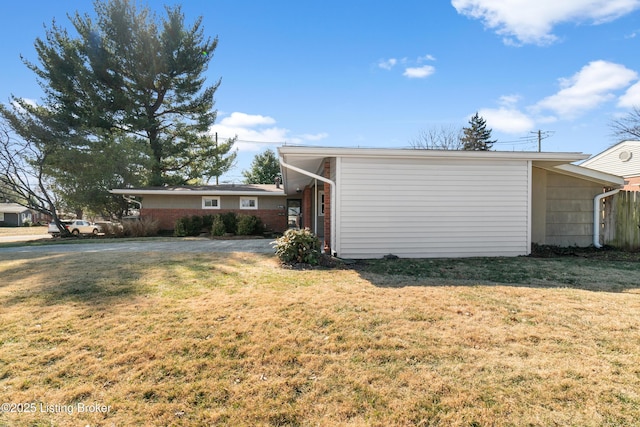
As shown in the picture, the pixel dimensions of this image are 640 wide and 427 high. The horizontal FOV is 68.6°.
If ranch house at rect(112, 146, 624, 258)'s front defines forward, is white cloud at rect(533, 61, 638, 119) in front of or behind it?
behind

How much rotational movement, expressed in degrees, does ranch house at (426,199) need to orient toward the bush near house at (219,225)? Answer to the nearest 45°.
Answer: approximately 135° to its right

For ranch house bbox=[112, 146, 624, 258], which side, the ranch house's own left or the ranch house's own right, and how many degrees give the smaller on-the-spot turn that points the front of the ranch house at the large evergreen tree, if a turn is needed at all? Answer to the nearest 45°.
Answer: approximately 135° to the ranch house's own right

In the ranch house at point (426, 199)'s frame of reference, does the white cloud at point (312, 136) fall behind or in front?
behind

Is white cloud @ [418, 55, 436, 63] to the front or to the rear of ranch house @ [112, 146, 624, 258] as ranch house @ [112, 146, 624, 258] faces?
to the rear

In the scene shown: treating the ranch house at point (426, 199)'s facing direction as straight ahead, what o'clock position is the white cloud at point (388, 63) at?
The white cloud is roughly at 6 o'clock from the ranch house.

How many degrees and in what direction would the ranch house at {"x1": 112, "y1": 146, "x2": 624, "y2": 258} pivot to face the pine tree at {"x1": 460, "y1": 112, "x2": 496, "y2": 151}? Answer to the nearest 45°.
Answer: approximately 180°

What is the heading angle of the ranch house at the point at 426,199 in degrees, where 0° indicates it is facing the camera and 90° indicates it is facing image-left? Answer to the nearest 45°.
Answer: approximately 0°

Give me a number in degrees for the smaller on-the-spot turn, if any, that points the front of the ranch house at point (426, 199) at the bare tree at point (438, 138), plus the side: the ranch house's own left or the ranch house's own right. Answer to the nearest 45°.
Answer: approximately 180°
